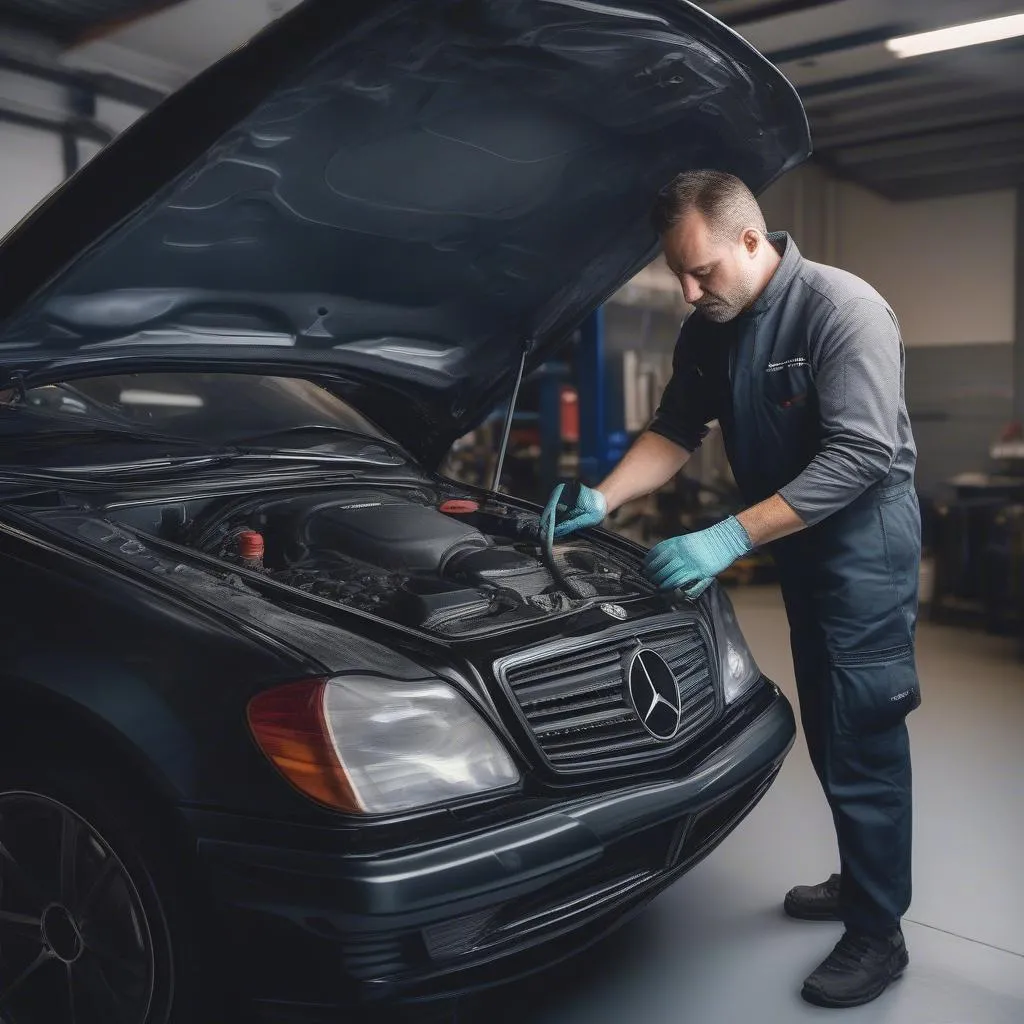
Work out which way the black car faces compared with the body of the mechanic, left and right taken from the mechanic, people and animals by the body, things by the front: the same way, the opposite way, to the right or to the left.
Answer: to the left

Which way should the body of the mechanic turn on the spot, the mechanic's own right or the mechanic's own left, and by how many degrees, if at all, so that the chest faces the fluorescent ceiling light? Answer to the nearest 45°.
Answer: approximately 135° to the mechanic's own right

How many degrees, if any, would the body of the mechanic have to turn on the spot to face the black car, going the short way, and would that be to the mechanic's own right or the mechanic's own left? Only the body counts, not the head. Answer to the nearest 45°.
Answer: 0° — they already face it

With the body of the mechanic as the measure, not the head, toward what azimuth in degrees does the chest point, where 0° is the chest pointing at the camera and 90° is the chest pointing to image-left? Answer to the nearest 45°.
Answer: approximately 45°

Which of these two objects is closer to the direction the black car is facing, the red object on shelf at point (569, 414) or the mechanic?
the mechanic

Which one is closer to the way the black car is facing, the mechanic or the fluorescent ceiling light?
the mechanic

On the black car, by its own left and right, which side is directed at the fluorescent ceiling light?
left

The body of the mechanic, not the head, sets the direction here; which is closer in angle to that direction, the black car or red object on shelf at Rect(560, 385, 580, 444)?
the black car

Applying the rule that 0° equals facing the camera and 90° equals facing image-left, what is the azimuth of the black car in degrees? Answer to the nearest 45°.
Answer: approximately 315°
